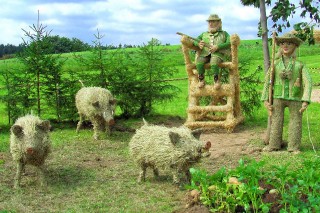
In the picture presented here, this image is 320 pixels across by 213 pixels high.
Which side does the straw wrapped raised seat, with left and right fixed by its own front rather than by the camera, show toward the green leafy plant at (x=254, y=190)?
front

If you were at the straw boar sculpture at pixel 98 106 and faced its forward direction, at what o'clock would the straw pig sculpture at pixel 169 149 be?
The straw pig sculpture is roughly at 1 o'clock from the straw boar sculpture.

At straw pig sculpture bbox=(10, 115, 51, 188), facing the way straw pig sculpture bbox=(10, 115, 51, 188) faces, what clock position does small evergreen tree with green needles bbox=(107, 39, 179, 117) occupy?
The small evergreen tree with green needles is roughly at 7 o'clock from the straw pig sculpture.

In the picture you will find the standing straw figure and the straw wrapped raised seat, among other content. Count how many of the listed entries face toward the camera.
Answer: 2

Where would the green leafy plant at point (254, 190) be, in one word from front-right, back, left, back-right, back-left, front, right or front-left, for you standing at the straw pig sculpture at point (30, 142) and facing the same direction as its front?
front-left

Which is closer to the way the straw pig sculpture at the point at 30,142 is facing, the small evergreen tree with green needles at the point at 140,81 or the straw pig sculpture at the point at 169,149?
the straw pig sculpture

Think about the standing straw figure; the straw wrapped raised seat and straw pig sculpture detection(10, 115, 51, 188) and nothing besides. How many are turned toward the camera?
3

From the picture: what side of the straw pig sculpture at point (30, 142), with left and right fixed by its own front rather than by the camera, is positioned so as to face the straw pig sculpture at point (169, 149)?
left

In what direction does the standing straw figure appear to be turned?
toward the camera

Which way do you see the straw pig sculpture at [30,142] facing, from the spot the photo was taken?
facing the viewer

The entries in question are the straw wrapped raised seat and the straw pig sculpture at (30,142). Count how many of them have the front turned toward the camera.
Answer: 2

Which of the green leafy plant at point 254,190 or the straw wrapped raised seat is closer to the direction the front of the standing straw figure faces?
the green leafy plant

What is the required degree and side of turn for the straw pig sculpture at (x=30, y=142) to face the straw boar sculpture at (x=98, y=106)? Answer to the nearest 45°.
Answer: approximately 135° to its left

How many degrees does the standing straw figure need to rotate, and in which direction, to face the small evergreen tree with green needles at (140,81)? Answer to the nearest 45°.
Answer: approximately 135° to its right
